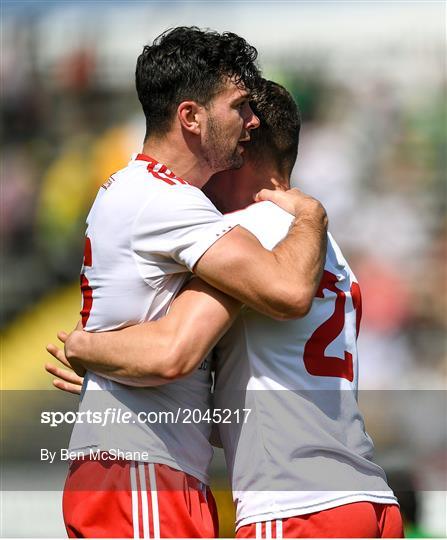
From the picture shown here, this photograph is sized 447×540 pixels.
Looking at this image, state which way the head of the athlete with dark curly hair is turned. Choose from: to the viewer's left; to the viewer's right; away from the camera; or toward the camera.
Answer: to the viewer's right

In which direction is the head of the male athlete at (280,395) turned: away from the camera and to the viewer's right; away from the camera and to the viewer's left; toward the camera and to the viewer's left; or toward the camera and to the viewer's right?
away from the camera and to the viewer's left

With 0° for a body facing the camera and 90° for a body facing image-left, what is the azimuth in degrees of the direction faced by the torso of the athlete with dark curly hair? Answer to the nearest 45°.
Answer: approximately 270°
